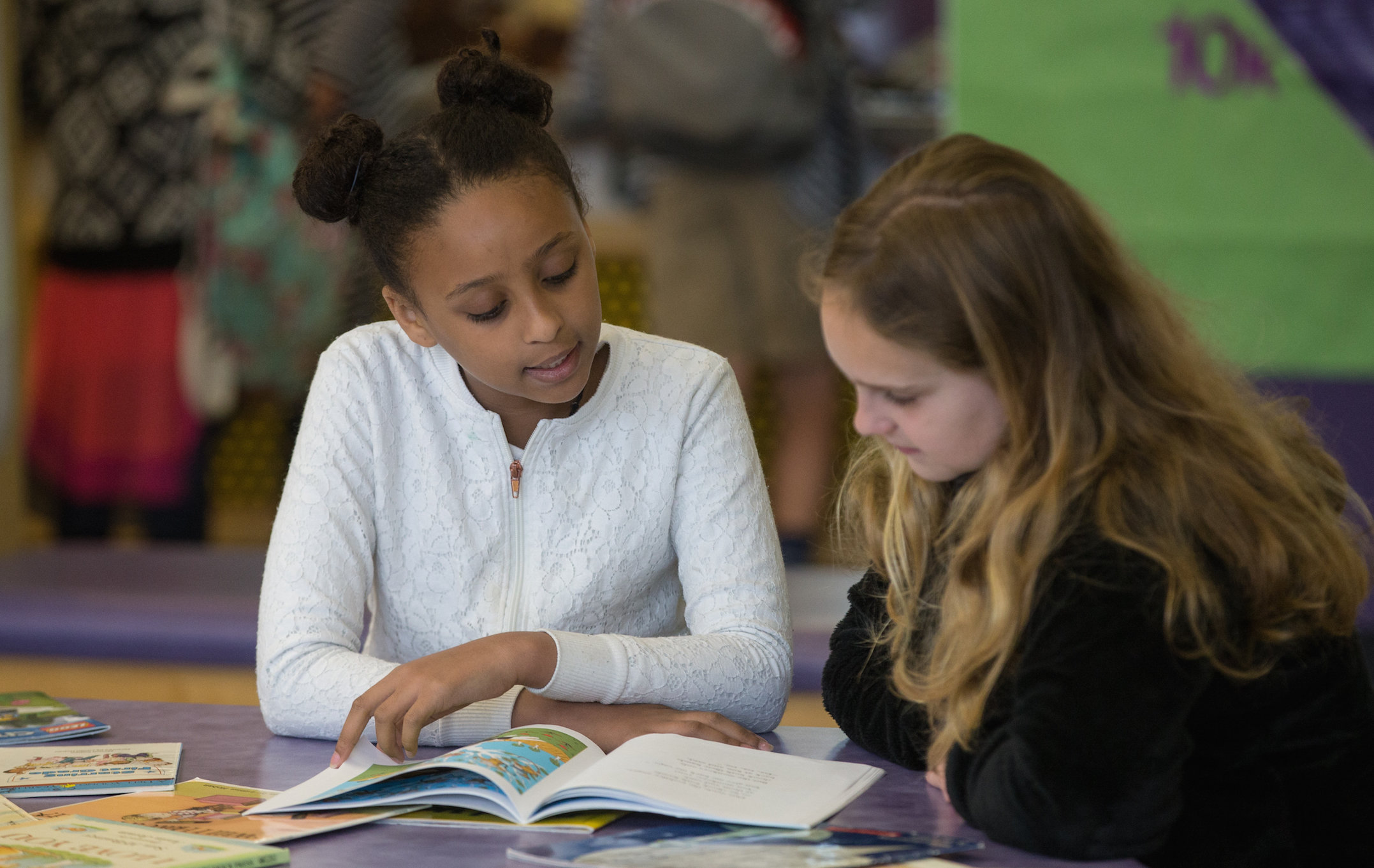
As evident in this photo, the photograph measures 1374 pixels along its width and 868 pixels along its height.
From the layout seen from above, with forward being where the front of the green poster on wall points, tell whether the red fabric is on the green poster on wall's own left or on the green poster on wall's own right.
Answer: on the green poster on wall's own right

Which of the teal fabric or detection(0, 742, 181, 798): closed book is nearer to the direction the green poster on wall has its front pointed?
the closed book

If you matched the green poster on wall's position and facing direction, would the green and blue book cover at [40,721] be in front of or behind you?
in front

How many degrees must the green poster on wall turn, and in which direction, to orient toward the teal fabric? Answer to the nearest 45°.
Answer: approximately 90° to its right

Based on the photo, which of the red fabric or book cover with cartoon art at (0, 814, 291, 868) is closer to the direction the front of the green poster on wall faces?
the book cover with cartoon art

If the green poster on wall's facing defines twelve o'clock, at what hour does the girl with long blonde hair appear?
The girl with long blonde hair is roughly at 12 o'clock from the green poster on wall.

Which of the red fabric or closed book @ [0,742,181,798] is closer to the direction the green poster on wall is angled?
the closed book

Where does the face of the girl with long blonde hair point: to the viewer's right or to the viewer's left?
to the viewer's left

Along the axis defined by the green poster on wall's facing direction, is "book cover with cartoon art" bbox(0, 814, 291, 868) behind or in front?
in front

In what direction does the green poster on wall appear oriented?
toward the camera

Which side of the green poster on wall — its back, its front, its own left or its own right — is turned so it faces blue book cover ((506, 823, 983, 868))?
front

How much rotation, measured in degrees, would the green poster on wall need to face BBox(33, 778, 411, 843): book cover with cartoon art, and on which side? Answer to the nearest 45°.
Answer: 0° — it already faces it
